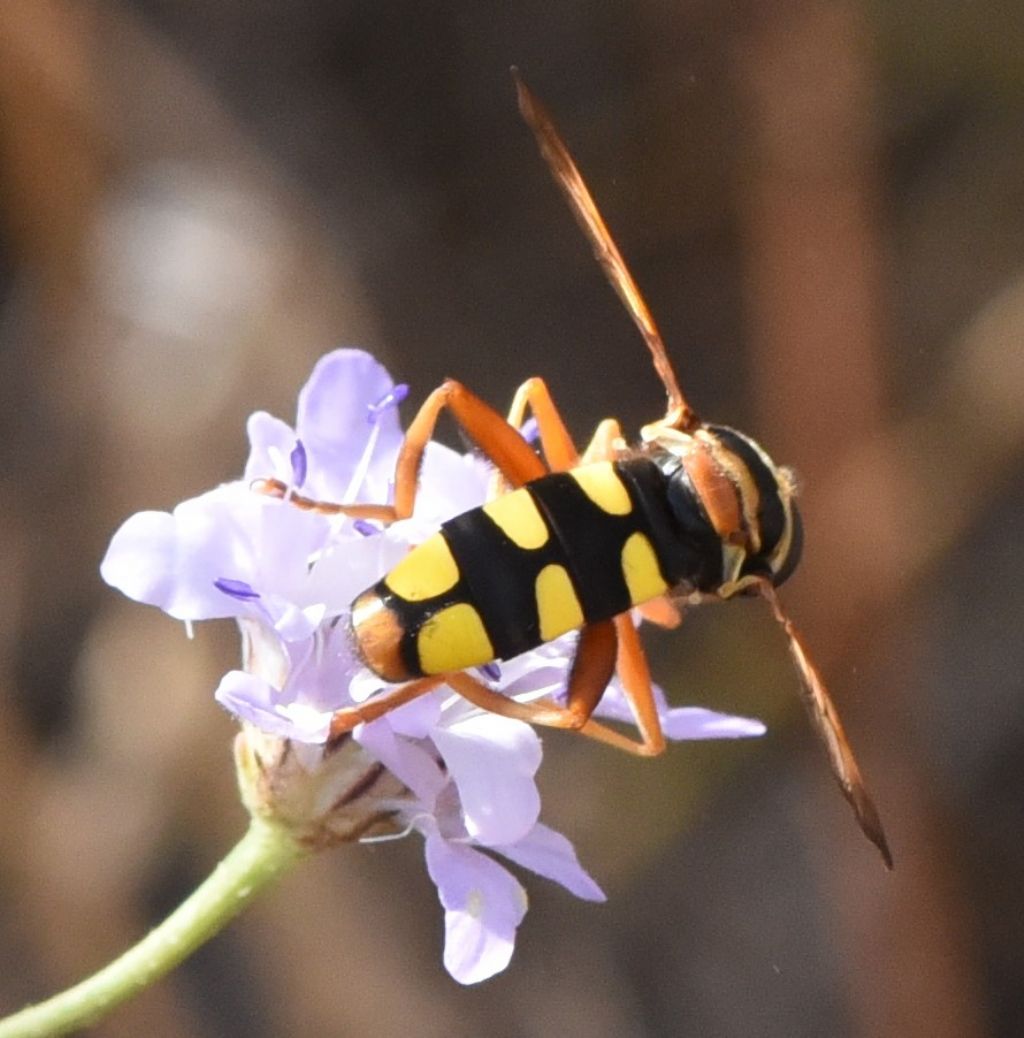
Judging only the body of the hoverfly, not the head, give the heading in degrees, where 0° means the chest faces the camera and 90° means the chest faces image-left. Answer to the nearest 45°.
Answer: approximately 225°
